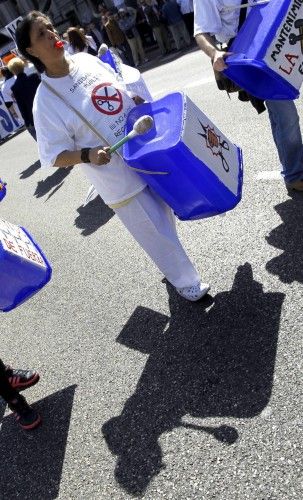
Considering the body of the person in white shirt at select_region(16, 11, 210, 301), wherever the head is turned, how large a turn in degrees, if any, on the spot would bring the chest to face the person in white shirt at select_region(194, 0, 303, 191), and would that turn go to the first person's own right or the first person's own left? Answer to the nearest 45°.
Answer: approximately 90° to the first person's own left

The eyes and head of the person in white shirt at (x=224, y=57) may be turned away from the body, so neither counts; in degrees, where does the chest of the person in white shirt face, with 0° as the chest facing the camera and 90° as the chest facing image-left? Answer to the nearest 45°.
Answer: approximately 315°

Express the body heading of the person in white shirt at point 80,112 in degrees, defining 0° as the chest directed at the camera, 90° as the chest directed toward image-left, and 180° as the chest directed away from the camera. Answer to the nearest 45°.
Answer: approximately 315°

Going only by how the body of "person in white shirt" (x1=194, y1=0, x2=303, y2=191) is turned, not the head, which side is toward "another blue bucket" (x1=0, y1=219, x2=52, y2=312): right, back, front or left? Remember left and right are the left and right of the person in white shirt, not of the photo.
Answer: right

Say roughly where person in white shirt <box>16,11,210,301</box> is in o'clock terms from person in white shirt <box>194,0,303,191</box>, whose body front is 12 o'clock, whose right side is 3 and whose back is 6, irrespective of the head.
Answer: person in white shirt <box>16,11,210,301</box> is roughly at 3 o'clock from person in white shirt <box>194,0,303,191</box>.

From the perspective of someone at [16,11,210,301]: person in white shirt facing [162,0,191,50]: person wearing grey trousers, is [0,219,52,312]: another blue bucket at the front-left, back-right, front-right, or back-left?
back-left

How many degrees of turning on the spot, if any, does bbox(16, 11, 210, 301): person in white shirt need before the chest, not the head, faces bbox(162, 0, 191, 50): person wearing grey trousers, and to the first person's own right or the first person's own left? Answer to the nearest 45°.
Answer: approximately 135° to the first person's own left
